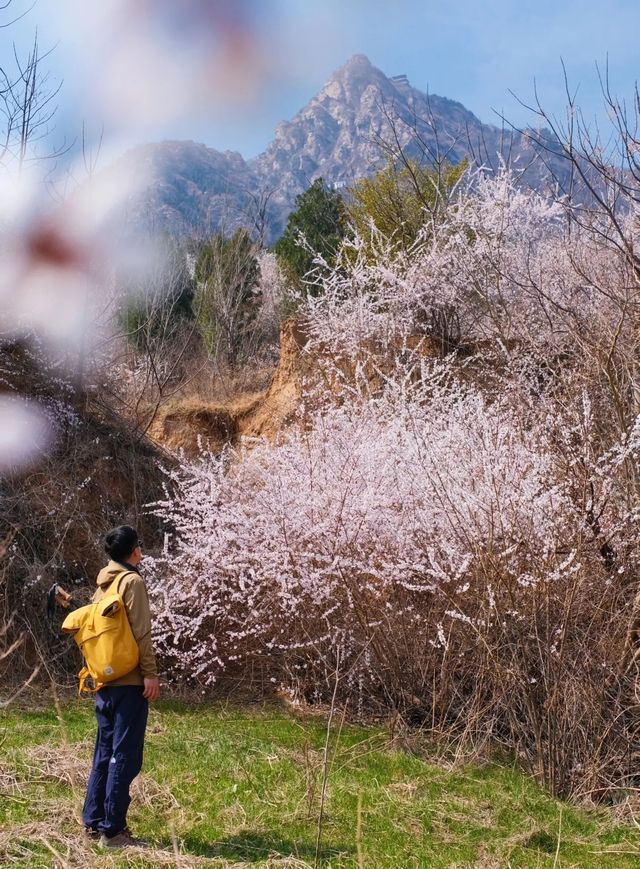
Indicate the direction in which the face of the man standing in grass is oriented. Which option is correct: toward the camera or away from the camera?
away from the camera

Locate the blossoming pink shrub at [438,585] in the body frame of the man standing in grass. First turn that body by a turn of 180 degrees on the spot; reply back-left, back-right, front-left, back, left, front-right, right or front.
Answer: back

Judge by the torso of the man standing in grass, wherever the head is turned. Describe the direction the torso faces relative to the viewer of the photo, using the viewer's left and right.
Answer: facing away from the viewer and to the right of the viewer
